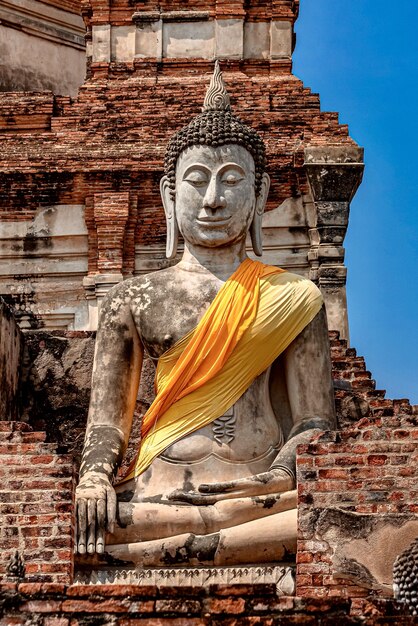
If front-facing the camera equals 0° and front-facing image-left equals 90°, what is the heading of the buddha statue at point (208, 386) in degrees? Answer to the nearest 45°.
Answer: approximately 0°
